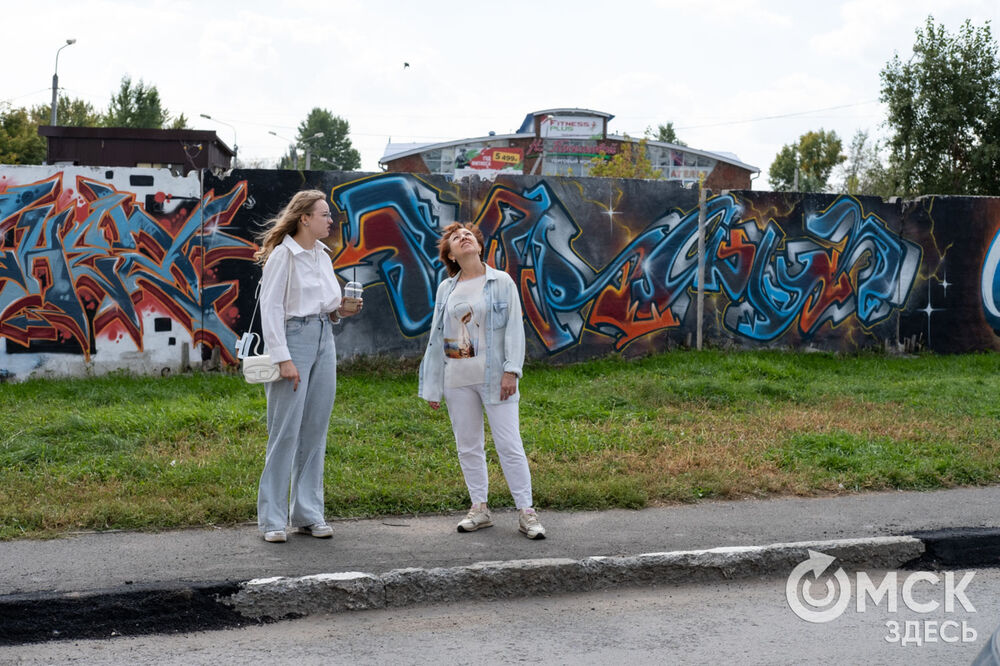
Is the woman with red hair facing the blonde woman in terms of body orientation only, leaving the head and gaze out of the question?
no

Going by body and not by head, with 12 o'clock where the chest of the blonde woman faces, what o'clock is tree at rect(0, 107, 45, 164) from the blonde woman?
The tree is roughly at 7 o'clock from the blonde woman.

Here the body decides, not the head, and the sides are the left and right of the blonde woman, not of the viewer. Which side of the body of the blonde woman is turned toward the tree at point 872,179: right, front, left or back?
left

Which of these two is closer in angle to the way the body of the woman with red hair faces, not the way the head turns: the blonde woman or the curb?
the curb

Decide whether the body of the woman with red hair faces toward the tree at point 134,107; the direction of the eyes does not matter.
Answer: no

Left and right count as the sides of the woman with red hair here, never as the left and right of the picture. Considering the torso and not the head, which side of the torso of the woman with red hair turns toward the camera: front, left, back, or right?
front

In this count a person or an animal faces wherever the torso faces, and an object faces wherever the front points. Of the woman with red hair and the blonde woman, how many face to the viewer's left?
0

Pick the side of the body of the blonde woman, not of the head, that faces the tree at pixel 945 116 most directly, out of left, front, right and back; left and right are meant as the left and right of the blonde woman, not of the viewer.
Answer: left

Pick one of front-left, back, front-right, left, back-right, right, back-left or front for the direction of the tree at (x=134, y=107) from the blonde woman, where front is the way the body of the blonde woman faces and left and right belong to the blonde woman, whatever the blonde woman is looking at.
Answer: back-left

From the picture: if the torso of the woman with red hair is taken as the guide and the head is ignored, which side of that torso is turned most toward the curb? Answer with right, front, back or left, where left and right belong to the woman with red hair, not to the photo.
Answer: front

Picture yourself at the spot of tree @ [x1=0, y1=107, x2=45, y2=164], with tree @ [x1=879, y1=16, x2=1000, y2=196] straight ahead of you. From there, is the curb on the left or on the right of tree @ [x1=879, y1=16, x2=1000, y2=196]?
right

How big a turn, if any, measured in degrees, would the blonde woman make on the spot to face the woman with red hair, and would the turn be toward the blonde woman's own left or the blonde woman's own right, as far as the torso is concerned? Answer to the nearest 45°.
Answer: approximately 45° to the blonde woman's own left

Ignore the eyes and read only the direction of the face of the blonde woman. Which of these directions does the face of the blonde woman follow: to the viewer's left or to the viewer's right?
to the viewer's right
